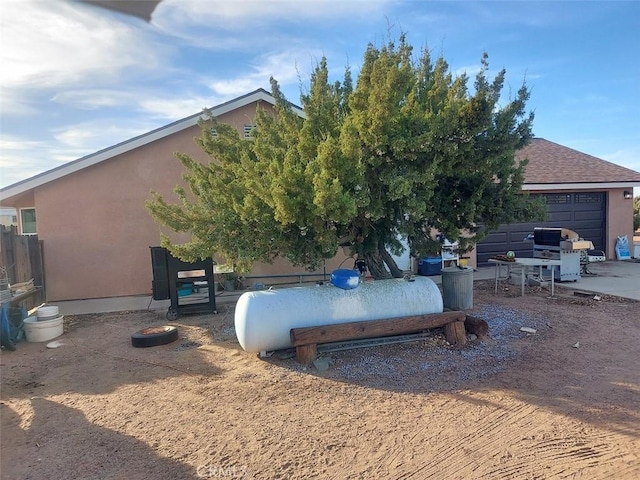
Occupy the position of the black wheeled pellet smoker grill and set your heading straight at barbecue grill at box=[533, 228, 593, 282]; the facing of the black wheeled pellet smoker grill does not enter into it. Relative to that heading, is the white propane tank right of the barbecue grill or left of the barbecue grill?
right

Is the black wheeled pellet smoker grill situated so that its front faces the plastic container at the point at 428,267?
no

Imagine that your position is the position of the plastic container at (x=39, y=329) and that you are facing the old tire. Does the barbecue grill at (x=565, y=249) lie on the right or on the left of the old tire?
left

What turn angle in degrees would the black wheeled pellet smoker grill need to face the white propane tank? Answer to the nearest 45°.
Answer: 0° — it already faces it

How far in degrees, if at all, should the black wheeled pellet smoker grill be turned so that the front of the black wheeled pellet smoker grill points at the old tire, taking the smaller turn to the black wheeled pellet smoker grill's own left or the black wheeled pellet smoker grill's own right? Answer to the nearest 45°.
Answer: approximately 45° to the black wheeled pellet smoker grill's own right

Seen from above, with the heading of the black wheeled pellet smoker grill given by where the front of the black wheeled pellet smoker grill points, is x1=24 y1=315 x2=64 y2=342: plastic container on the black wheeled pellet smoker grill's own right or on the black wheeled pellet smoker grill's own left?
on the black wheeled pellet smoker grill's own right

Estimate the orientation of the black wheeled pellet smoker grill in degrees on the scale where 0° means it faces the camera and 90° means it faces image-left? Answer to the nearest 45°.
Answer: approximately 315°
